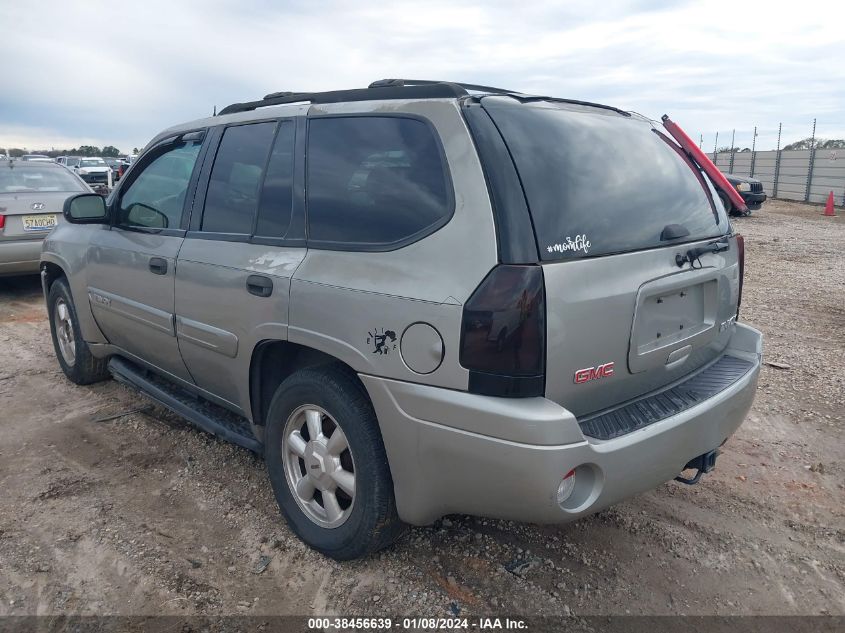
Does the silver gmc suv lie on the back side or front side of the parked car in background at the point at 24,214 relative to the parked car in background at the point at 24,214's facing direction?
on the back side

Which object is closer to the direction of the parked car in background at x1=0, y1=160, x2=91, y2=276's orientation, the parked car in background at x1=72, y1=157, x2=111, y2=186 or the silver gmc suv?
the parked car in background

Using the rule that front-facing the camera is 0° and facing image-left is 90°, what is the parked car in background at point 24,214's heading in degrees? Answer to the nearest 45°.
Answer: approximately 180°

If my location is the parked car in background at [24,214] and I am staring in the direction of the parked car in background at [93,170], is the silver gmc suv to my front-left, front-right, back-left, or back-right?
back-right

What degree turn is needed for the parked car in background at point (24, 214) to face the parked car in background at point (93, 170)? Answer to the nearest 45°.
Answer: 0° — it already faces it

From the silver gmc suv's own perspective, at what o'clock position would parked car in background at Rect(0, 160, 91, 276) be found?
The parked car in background is roughly at 12 o'clock from the silver gmc suv.

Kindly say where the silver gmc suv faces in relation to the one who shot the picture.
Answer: facing away from the viewer and to the left of the viewer
